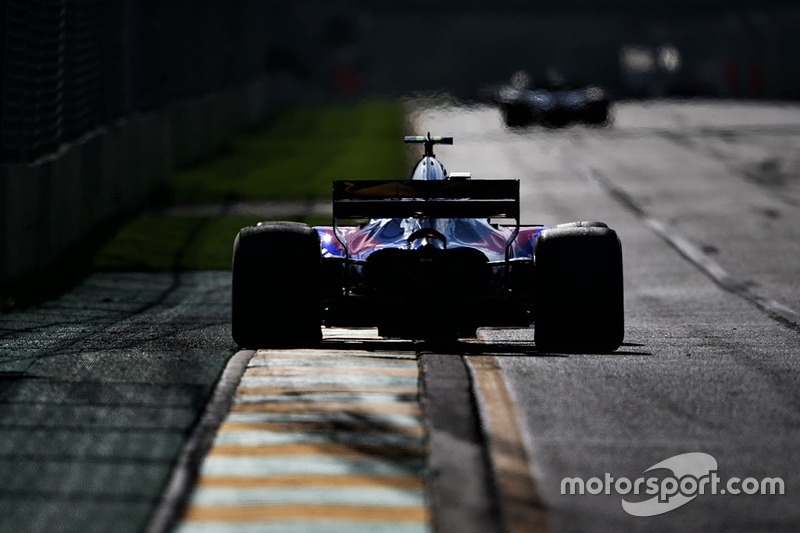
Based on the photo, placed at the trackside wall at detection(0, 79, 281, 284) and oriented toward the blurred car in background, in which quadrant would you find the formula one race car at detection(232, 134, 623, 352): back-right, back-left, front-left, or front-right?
back-right

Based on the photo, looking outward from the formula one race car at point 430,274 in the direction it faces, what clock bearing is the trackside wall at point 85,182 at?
The trackside wall is roughly at 11 o'clock from the formula one race car.

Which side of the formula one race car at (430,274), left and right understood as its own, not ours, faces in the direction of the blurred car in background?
front

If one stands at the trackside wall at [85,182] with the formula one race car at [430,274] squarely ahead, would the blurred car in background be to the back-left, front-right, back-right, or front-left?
back-left

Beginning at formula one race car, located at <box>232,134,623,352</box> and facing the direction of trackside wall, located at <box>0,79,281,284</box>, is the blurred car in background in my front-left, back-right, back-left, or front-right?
front-right

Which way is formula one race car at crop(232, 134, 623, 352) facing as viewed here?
away from the camera
